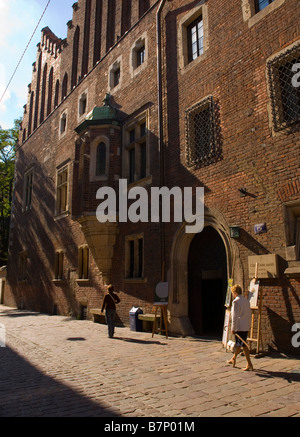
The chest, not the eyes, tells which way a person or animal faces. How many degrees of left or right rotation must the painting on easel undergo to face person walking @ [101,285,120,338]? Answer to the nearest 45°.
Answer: approximately 90° to its right

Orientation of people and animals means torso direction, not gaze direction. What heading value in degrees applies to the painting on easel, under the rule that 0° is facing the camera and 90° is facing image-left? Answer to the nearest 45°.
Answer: approximately 45°
